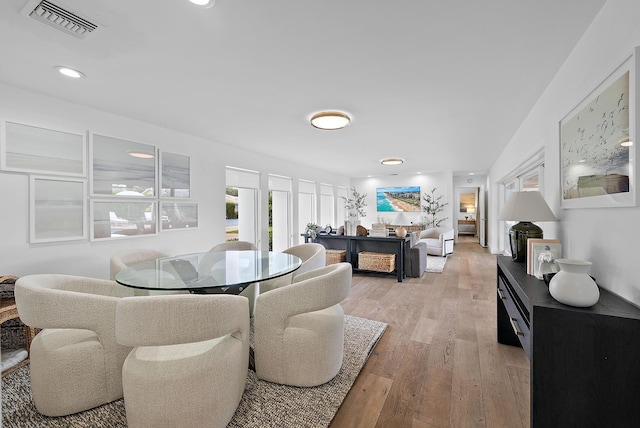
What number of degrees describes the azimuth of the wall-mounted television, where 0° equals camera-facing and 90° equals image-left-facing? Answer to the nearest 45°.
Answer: approximately 0°

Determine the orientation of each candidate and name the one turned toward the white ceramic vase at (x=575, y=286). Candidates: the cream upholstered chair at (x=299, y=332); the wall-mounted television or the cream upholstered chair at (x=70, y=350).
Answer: the wall-mounted television

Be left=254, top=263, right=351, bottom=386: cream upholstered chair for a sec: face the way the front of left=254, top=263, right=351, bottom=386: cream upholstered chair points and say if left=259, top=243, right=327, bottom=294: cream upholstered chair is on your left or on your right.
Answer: on your right

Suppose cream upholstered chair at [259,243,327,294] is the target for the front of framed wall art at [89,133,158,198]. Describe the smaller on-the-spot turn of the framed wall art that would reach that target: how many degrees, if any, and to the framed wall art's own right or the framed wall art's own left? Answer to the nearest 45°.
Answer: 0° — it already faces it

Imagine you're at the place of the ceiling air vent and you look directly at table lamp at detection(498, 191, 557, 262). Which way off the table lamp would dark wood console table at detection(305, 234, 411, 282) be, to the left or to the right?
left

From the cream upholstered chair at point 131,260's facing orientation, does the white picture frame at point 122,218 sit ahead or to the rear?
to the rear

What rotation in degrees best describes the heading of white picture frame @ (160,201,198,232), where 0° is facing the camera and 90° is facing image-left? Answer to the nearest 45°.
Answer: approximately 315°

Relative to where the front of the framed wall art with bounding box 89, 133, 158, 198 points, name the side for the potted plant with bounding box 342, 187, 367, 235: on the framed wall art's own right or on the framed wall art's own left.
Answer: on the framed wall art's own left
